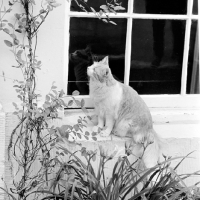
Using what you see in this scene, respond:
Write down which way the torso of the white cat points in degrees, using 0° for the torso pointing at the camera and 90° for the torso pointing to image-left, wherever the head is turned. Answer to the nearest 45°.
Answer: approximately 90°
